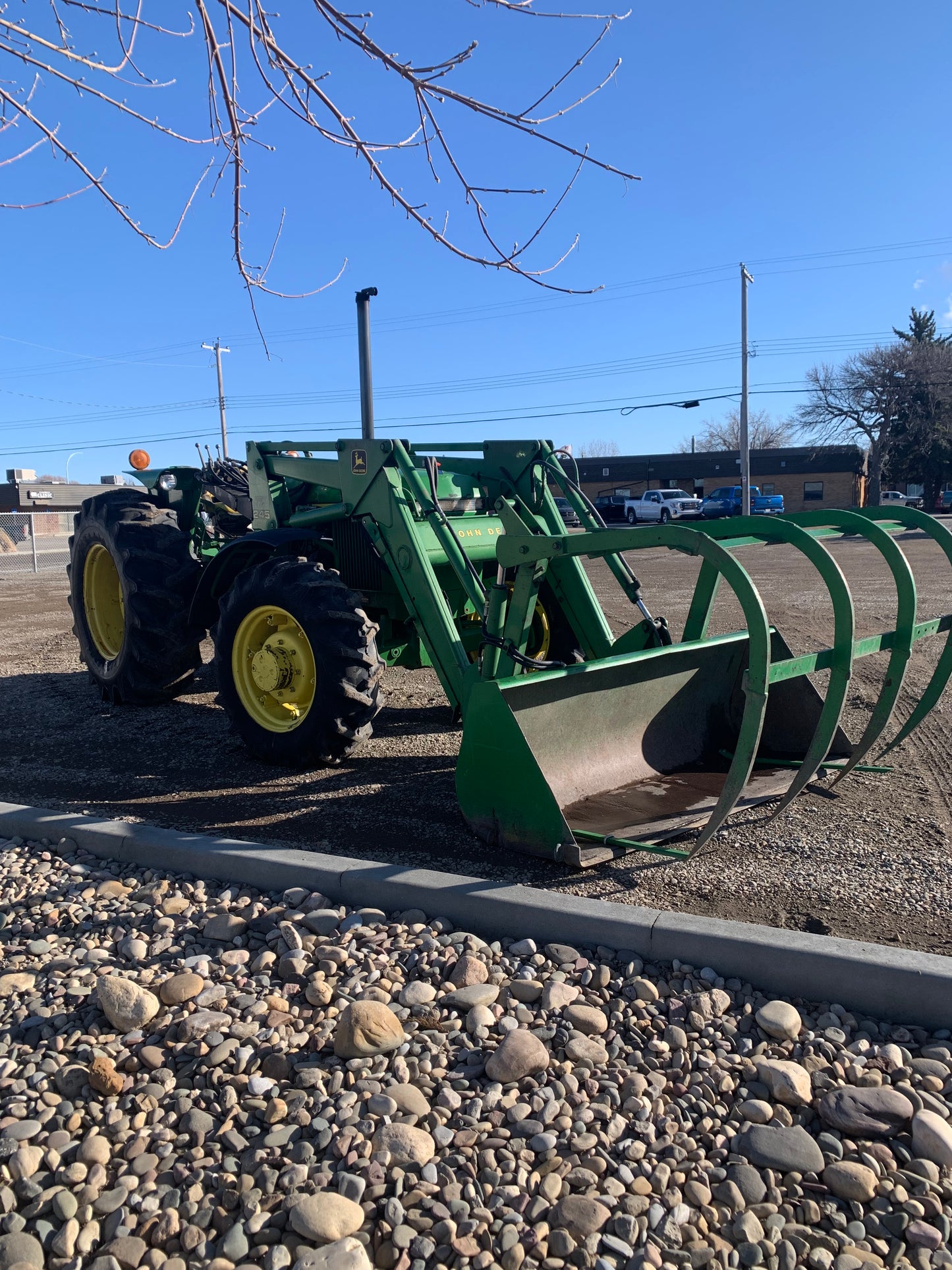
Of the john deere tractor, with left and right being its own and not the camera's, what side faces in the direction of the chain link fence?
back

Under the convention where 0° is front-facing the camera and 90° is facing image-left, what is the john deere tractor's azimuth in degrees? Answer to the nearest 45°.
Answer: approximately 315°

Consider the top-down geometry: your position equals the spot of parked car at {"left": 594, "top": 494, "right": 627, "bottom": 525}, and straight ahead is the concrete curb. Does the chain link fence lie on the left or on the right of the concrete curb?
right

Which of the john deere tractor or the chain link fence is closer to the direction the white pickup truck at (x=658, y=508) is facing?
the john deere tractor

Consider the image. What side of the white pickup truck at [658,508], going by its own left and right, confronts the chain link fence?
right

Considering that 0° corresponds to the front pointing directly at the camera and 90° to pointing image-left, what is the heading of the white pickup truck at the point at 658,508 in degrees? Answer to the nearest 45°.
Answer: approximately 315°

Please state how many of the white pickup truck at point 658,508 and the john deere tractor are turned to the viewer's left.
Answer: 0

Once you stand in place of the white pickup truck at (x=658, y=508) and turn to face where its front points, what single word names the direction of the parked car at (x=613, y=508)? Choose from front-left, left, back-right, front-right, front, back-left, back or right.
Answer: back

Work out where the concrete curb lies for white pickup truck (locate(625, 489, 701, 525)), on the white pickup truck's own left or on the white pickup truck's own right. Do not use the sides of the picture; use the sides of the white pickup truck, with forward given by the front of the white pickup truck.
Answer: on the white pickup truck's own right

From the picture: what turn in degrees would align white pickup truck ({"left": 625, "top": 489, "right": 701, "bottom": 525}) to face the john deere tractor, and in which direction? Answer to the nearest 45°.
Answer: approximately 45° to its right

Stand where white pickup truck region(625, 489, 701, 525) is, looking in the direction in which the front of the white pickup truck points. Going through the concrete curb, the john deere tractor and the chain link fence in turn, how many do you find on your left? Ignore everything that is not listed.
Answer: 0

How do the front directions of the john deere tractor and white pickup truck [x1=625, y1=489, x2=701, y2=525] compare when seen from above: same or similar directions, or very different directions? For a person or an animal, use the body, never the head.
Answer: same or similar directions
